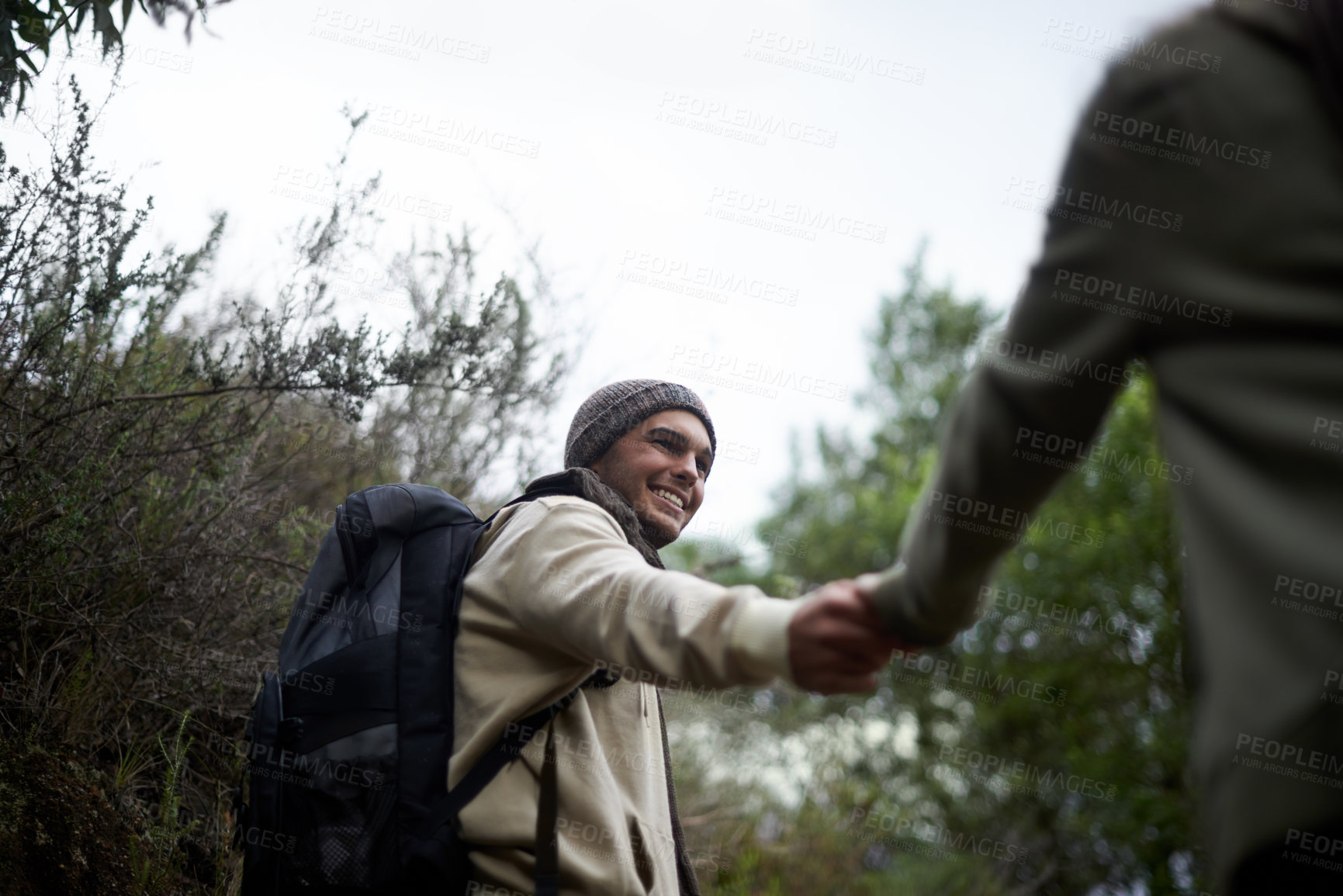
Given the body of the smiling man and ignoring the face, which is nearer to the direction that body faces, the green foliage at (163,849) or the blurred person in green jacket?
the blurred person in green jacket

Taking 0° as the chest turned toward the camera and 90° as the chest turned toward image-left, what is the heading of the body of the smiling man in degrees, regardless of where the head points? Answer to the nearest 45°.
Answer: approximately 315°

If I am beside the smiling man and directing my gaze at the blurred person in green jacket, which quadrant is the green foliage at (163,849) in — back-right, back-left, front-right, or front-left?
back-right

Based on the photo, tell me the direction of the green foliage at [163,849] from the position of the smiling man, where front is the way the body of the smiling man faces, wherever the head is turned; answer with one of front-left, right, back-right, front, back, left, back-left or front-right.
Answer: back

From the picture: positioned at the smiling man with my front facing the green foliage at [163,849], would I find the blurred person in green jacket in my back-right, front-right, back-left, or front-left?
back-left
